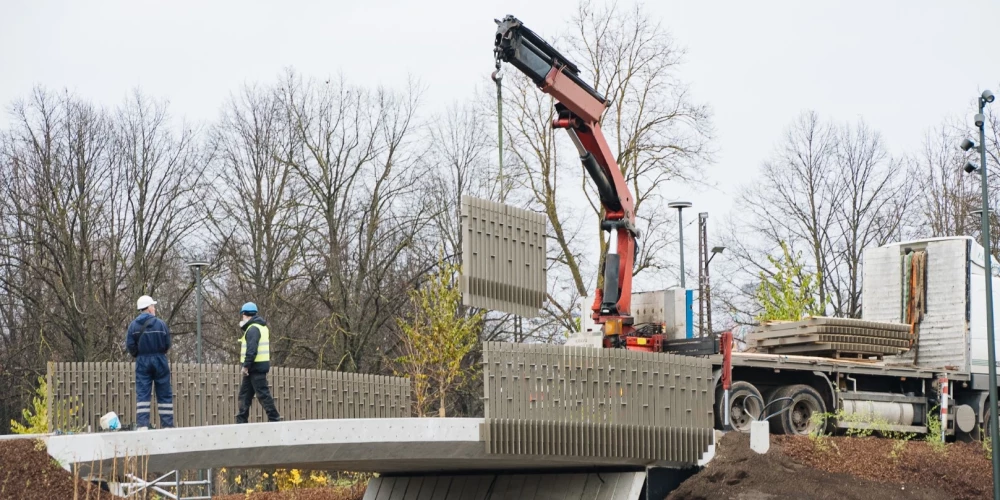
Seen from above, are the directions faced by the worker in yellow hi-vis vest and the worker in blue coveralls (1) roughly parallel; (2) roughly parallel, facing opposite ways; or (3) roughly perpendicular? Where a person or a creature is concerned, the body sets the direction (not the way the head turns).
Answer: roughly perpendicular

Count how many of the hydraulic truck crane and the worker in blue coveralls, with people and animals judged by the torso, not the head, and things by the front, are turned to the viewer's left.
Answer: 0

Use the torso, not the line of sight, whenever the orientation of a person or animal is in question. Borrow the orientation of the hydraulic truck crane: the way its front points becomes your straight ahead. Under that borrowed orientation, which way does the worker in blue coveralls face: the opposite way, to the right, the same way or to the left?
to the left

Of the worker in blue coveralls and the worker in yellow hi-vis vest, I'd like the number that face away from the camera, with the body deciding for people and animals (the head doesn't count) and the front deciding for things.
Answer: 1

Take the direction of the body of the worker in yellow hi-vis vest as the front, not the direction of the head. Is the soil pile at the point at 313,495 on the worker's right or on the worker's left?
on the worker's right

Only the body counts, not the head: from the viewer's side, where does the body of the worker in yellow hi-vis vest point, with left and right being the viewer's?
facing to the left of the viewer

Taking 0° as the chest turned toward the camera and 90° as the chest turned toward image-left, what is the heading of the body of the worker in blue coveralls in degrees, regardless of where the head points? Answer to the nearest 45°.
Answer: approximately 180°

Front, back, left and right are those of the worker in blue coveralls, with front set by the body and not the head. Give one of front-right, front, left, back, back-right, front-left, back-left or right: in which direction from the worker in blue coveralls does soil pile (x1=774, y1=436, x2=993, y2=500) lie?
right

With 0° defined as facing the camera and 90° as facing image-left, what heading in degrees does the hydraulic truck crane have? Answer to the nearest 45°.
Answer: approximately 225°

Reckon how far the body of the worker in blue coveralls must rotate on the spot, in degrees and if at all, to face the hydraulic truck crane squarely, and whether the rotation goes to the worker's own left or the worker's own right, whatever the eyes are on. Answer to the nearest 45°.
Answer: approximately 90° to the worker's own right
